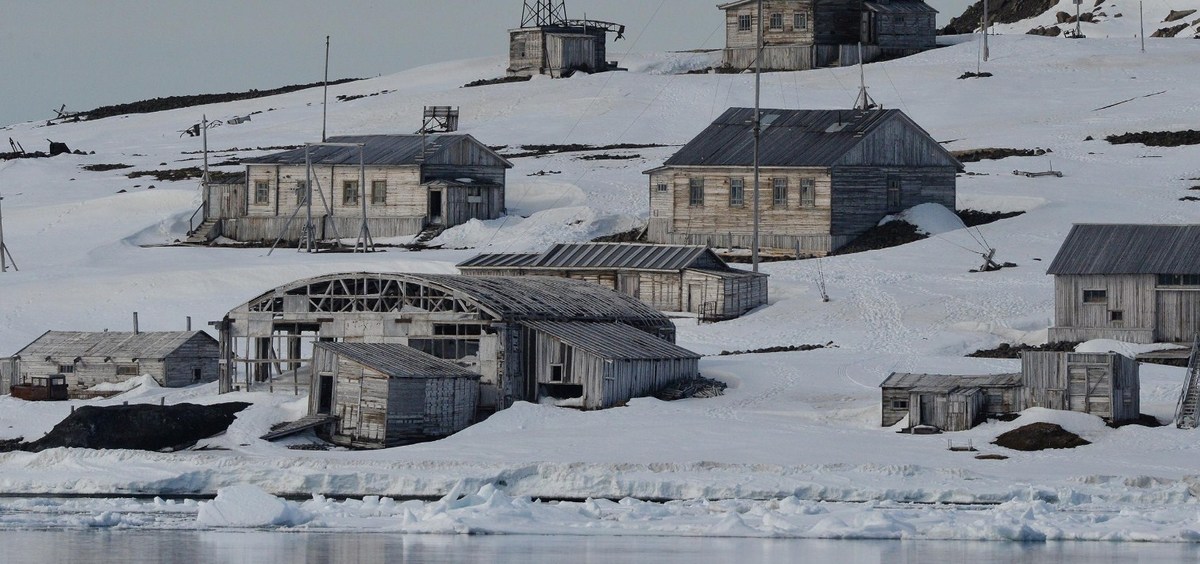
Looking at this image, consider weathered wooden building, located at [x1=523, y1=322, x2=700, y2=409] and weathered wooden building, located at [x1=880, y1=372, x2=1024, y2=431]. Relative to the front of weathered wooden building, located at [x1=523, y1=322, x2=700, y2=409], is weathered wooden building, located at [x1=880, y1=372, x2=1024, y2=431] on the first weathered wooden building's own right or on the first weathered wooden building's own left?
on the first weathered wooden building's own left

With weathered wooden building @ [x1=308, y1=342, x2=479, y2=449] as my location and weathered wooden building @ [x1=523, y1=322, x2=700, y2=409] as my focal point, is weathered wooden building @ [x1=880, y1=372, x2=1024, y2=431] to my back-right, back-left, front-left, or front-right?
front-right

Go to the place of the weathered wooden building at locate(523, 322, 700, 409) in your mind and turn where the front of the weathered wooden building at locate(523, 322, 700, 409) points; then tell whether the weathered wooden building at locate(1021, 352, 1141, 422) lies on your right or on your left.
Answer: on your left

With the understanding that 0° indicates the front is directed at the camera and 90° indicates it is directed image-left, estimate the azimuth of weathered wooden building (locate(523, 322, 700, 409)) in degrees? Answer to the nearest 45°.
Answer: approximately 45°
